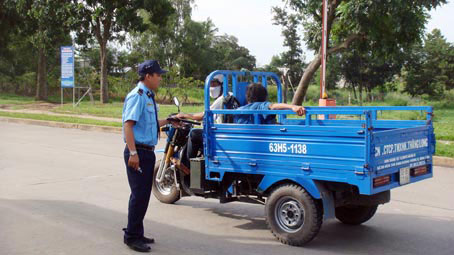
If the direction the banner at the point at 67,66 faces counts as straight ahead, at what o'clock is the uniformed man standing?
The uniformed man standing is roughly at 12 o'clock from the banner.

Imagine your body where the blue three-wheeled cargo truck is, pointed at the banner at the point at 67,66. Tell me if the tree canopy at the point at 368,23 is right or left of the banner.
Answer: right

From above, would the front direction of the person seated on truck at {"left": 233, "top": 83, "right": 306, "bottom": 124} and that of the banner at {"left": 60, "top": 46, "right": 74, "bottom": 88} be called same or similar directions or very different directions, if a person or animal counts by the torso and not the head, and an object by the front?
very different directions

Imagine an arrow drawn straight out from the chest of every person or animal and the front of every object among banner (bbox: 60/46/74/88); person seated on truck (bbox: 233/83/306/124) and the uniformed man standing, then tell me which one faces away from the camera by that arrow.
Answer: the person seated on truck

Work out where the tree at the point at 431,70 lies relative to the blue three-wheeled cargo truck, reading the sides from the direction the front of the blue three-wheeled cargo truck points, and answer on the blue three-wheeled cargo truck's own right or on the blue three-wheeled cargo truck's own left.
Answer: on the blue three-wheeled cargo truck's own right

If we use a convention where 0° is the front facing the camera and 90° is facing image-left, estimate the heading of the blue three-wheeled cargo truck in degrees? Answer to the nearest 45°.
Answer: approximately 135°

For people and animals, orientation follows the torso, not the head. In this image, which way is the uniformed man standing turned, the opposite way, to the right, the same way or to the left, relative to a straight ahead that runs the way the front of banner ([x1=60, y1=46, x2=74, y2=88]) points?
to the left

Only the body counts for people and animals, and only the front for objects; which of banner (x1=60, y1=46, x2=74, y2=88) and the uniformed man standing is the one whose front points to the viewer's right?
the uniformed man standing
